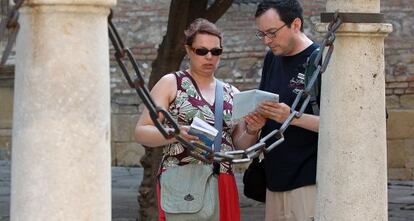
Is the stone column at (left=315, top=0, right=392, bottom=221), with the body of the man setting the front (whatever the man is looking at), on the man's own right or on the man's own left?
on the man's own left

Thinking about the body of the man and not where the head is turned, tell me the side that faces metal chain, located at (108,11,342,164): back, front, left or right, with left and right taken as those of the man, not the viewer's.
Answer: front

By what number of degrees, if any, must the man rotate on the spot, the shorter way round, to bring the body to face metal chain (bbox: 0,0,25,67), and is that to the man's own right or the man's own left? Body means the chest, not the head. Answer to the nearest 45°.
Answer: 0° — they already face it

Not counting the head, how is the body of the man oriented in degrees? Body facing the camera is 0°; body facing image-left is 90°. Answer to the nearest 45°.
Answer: approximately 45°

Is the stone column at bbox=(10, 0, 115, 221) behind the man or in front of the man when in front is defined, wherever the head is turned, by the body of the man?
in front

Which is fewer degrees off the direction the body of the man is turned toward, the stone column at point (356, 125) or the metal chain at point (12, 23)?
the metal chain

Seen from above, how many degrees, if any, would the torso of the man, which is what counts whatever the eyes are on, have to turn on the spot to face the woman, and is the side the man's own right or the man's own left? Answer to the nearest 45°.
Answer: approximately 45° to the man's own right
